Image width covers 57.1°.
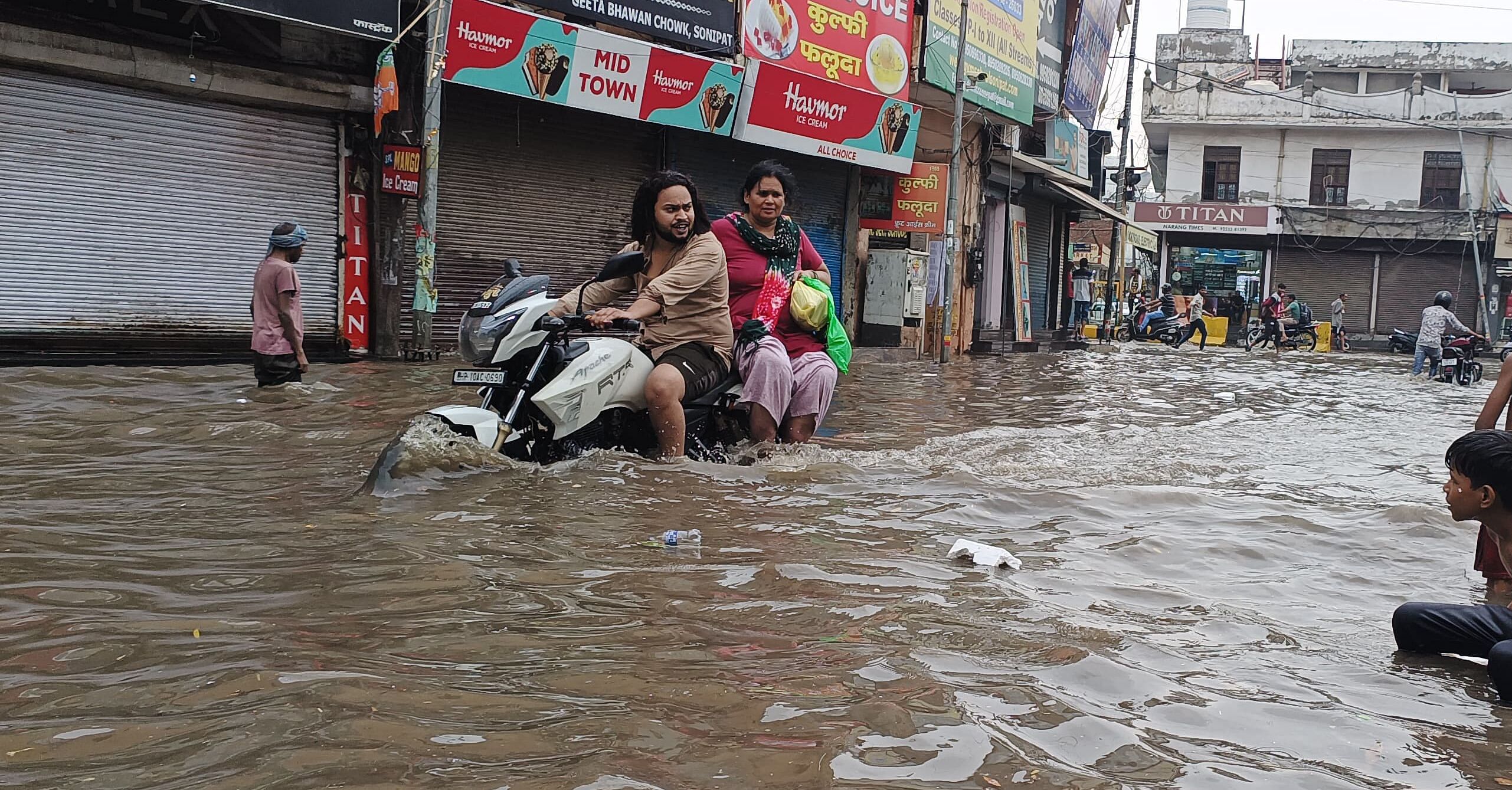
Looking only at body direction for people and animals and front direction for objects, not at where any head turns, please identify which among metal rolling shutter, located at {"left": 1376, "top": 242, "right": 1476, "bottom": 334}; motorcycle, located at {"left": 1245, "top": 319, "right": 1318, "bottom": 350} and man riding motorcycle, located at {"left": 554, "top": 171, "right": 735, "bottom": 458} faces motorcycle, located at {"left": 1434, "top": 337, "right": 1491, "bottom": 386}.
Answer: the metal rolling shutter

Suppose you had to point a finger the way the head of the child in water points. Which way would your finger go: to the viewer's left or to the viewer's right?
to the viewer's left

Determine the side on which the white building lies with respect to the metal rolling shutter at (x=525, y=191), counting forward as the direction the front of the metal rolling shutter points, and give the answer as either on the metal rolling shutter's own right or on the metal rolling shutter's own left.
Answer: on the metal rolling shutter's own left

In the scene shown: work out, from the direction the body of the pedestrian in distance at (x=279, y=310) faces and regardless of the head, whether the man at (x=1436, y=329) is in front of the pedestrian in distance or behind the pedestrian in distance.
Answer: in front

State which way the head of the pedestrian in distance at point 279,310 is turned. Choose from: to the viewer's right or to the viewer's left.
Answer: to the viewer's right

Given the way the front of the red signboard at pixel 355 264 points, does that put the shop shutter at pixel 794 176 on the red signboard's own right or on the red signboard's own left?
on the red signboard's own left

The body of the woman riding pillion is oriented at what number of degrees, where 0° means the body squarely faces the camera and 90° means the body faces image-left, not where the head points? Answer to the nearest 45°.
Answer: approximately 0°

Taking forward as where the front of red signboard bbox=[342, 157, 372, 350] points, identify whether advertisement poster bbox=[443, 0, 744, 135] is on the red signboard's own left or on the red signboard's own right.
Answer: on the red signboard's own left
